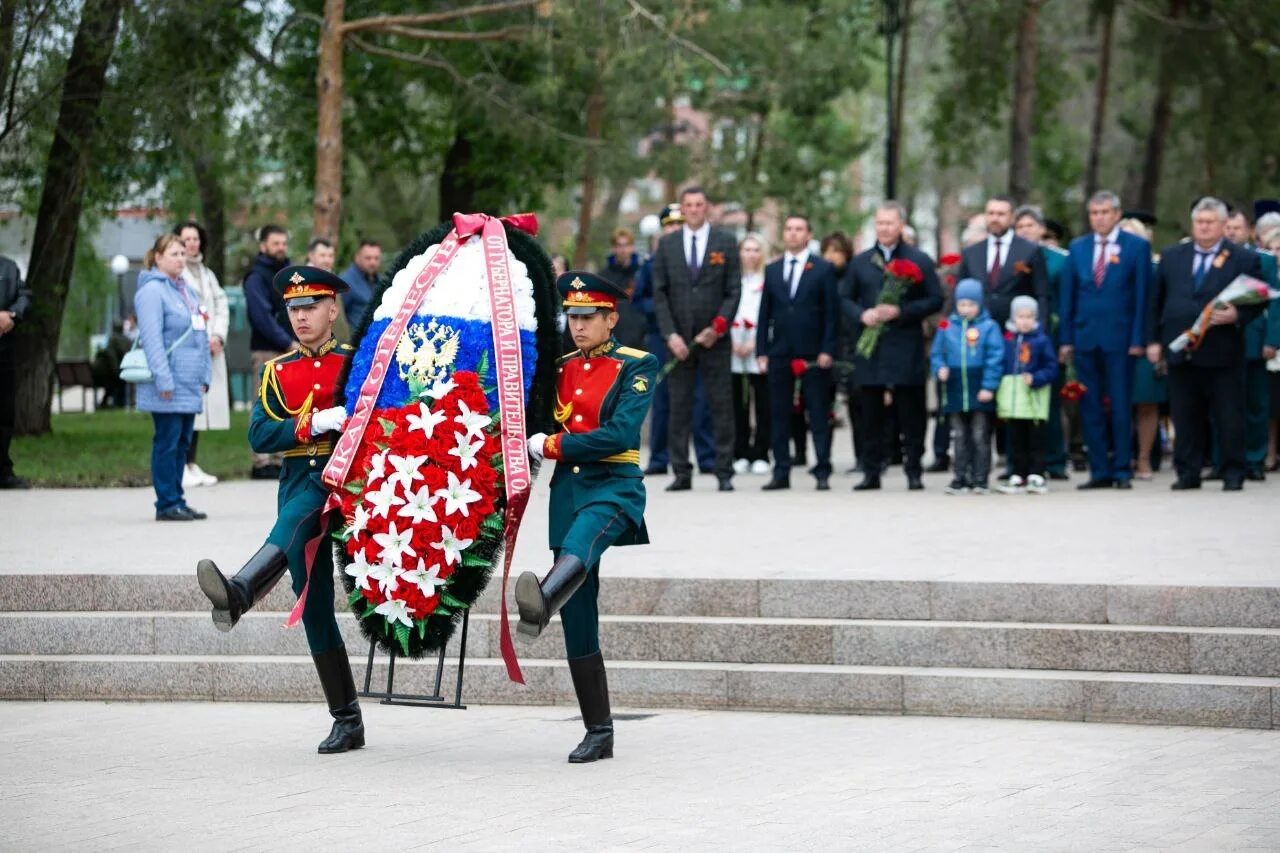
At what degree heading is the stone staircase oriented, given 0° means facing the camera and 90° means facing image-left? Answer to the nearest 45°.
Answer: approximately 0°

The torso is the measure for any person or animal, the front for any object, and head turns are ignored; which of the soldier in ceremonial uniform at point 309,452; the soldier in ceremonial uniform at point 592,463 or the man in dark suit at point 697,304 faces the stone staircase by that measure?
the man in dark suit

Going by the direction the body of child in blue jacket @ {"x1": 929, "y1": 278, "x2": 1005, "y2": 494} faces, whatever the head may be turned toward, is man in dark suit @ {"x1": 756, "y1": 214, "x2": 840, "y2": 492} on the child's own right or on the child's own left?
on the child's own right

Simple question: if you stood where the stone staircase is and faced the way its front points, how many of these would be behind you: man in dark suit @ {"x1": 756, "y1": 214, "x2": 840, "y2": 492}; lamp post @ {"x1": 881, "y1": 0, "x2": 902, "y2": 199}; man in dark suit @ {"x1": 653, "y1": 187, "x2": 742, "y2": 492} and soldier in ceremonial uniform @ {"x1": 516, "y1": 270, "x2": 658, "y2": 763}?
3

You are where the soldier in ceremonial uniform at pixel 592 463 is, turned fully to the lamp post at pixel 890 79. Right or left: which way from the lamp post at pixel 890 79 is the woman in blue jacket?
left

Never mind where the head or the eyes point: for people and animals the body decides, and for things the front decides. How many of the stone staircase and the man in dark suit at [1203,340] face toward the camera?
2

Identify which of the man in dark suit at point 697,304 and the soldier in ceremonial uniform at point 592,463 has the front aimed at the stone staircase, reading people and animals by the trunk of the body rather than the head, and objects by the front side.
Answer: the man in dark suit
